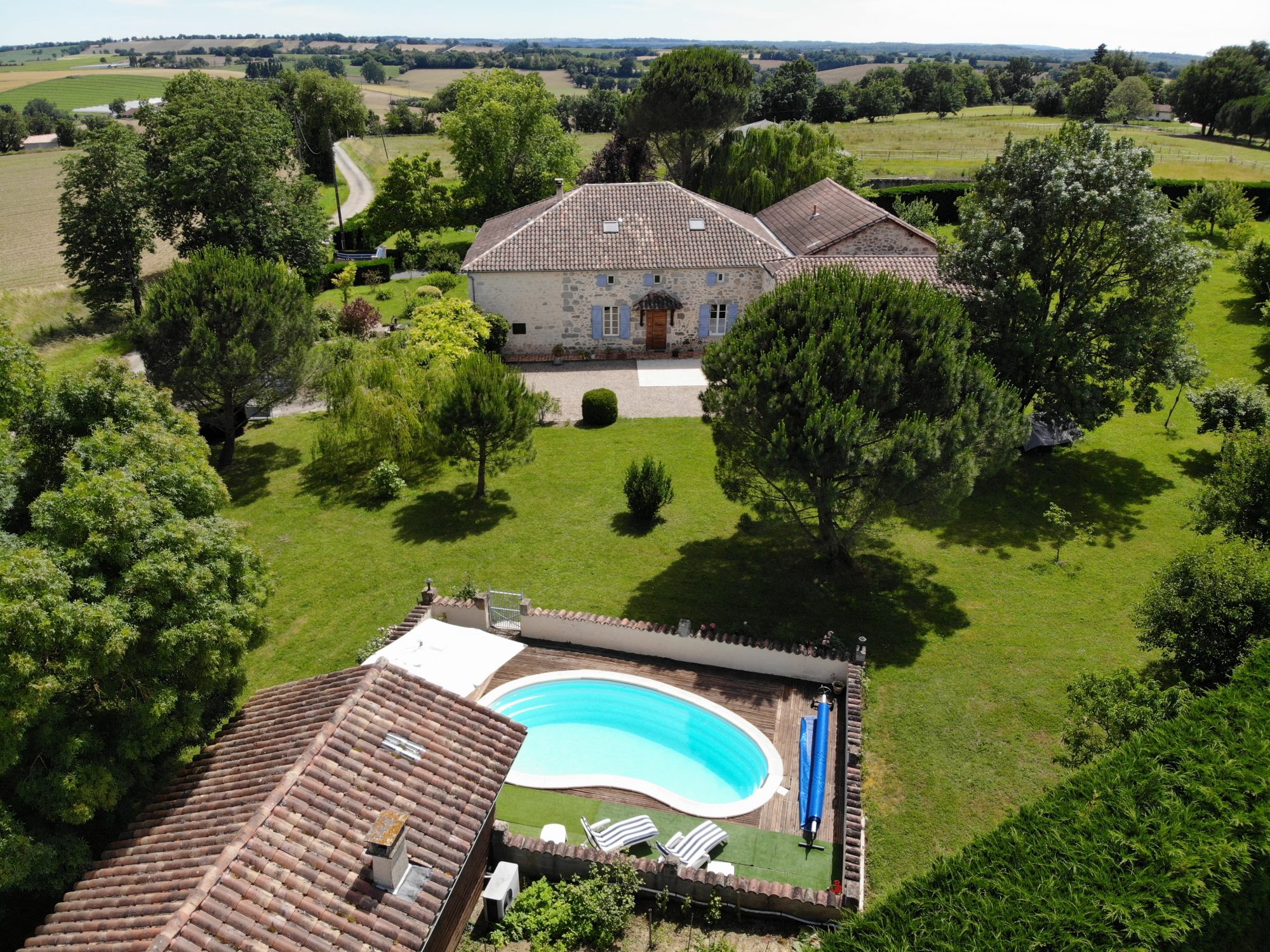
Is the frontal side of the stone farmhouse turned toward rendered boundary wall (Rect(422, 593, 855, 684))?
yes

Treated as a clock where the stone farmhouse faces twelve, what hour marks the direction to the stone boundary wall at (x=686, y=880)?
The stone boundary wall is roughly at 12 o'clock from the stone farmhouse.

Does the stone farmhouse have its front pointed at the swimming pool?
yes

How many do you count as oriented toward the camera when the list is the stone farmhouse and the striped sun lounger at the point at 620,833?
1

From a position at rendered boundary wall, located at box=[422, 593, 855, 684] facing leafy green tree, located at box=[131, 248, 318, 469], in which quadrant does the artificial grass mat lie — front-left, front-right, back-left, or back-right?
back-left

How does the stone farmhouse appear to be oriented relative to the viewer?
toward the camera

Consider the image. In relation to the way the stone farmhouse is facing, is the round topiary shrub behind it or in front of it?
in front

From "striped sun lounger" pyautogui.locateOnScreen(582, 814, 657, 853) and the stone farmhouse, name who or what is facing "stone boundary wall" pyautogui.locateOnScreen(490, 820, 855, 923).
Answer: the stone farmhouse

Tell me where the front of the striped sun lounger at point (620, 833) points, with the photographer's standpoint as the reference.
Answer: facing away from the viewer and to the right of the viewer

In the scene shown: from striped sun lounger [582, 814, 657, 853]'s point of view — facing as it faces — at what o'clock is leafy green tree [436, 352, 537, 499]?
The leafy green tree is roughly at 10 o'clock from the striped sun lounger.

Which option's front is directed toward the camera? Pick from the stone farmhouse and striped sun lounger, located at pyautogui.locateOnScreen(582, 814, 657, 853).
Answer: the stone farmhouse

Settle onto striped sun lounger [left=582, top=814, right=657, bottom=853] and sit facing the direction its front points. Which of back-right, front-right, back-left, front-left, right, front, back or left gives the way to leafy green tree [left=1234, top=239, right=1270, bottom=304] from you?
front

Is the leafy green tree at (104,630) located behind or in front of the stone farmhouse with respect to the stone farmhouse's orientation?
in front

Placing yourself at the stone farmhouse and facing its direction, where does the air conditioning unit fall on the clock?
The air conditioning unit is roughly at 12 o'clock from the stone farmhouse.

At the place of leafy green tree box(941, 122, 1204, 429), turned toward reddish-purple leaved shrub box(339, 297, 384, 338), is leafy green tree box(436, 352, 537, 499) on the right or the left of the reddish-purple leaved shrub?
left

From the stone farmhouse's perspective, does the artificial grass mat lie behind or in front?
in front
